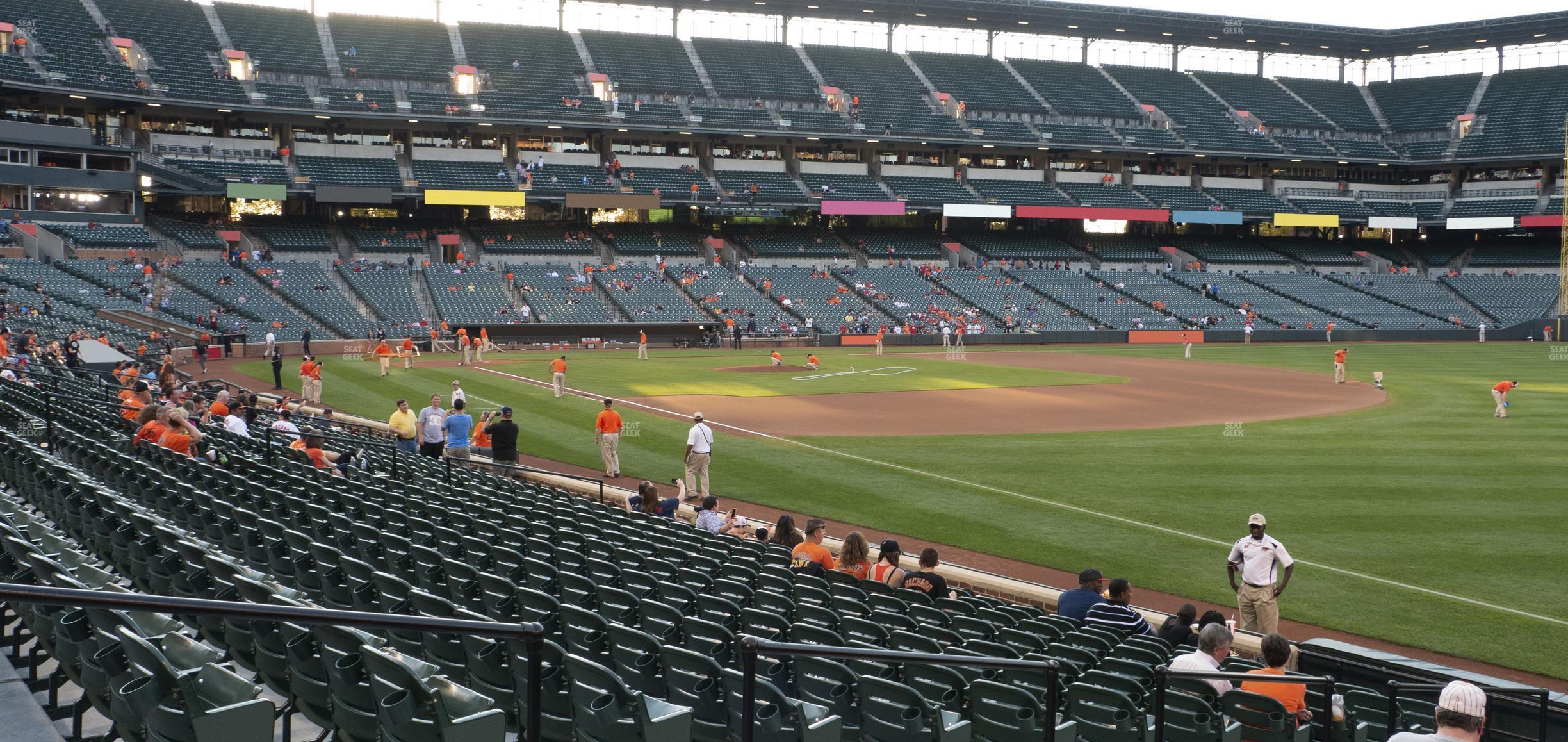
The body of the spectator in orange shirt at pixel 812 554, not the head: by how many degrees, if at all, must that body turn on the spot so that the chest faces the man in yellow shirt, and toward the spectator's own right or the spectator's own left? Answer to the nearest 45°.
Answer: approximately 90° to the spectator's own left

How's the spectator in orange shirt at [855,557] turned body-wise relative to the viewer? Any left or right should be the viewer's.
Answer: facing away from the viewer and to the right of the viewer

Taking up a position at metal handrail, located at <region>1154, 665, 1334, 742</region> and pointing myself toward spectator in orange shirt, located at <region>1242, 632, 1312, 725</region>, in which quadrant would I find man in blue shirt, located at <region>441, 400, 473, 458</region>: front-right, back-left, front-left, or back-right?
front-left

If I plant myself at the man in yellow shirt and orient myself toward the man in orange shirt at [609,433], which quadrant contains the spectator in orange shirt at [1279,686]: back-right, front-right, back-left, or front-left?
front-right

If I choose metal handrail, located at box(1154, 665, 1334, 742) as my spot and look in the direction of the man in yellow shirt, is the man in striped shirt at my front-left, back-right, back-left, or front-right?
front-right

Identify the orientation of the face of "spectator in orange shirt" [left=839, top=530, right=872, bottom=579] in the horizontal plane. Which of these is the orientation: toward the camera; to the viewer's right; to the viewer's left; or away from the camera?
away from the camera

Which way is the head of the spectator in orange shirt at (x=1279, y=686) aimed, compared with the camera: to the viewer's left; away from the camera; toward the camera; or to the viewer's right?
away from the camera

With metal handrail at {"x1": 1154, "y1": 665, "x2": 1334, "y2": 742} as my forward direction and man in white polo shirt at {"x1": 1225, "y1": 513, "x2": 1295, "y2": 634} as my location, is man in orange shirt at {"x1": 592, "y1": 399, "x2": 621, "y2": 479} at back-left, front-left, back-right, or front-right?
back-right

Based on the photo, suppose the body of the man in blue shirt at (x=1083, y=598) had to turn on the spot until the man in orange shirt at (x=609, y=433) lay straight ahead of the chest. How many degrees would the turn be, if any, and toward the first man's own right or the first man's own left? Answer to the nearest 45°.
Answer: approximately 90° to the first man's own left

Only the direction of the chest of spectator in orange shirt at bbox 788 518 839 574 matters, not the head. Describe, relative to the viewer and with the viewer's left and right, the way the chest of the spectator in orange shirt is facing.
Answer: facing away from the viewer and to the right of the viewer

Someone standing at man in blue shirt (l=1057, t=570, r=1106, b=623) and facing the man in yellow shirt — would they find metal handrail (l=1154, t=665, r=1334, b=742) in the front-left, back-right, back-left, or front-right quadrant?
back-left
